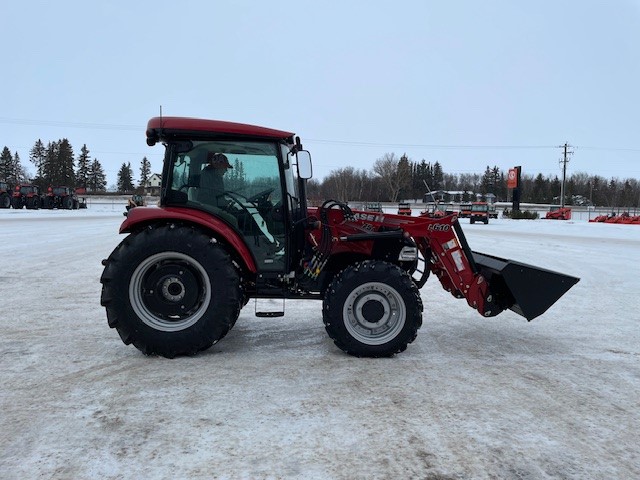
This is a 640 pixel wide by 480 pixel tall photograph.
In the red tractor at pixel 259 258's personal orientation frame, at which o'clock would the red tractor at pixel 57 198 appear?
the red tractor at pixel 57 198 is roughly at 8 o'clock from the red tractor at pixel 259 258.

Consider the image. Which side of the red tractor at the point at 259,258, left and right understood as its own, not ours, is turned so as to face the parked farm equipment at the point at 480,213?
left

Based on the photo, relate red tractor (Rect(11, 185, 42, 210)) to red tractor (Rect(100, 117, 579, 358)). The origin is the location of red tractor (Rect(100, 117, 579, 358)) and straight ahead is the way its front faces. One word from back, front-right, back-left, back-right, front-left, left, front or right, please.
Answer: back-left

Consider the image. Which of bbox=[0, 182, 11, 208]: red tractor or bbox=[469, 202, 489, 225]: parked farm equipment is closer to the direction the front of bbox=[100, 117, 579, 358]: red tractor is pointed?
the parked farm equipment

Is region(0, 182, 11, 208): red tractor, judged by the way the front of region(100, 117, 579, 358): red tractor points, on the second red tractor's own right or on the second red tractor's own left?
on the second red tractor's own left

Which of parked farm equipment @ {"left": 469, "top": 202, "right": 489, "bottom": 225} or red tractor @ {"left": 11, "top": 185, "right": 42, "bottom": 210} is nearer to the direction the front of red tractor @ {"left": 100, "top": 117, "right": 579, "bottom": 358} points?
the parked farm equipment

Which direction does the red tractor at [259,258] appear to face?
to the viewer's right
